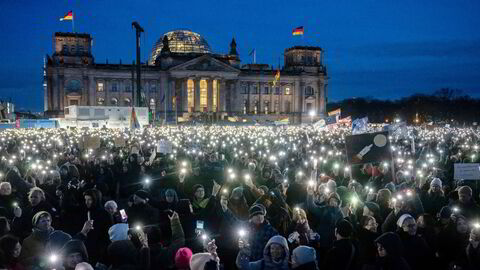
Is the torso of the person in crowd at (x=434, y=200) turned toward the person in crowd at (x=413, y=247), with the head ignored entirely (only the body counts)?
yes

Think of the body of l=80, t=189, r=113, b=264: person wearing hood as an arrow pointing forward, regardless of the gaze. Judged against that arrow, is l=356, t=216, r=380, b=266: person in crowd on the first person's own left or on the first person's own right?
on the first person's own left

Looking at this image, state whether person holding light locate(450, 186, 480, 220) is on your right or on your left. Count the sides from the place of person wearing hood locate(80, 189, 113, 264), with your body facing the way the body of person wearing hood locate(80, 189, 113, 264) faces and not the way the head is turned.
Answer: on your left

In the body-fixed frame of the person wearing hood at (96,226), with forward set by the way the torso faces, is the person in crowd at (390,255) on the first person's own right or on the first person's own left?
on the first person's own left

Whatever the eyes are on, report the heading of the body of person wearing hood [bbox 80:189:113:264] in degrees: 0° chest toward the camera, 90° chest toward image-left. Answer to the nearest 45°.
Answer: approximately 45°

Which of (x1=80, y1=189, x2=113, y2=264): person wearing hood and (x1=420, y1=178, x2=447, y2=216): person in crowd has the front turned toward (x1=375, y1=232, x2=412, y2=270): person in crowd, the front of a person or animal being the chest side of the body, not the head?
(x1=420, y1=178, x2=447, y2=216): person in crowd

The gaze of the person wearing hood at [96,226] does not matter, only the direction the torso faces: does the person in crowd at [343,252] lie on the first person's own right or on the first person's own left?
on the first person's own left

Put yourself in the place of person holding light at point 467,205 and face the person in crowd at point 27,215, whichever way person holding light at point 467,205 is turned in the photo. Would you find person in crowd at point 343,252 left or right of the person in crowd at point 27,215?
left

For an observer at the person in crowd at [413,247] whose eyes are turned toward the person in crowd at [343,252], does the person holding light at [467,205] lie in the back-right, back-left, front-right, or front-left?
back-right

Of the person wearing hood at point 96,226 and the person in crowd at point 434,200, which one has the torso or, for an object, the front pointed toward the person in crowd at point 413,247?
the person in crowd at point 434,200
